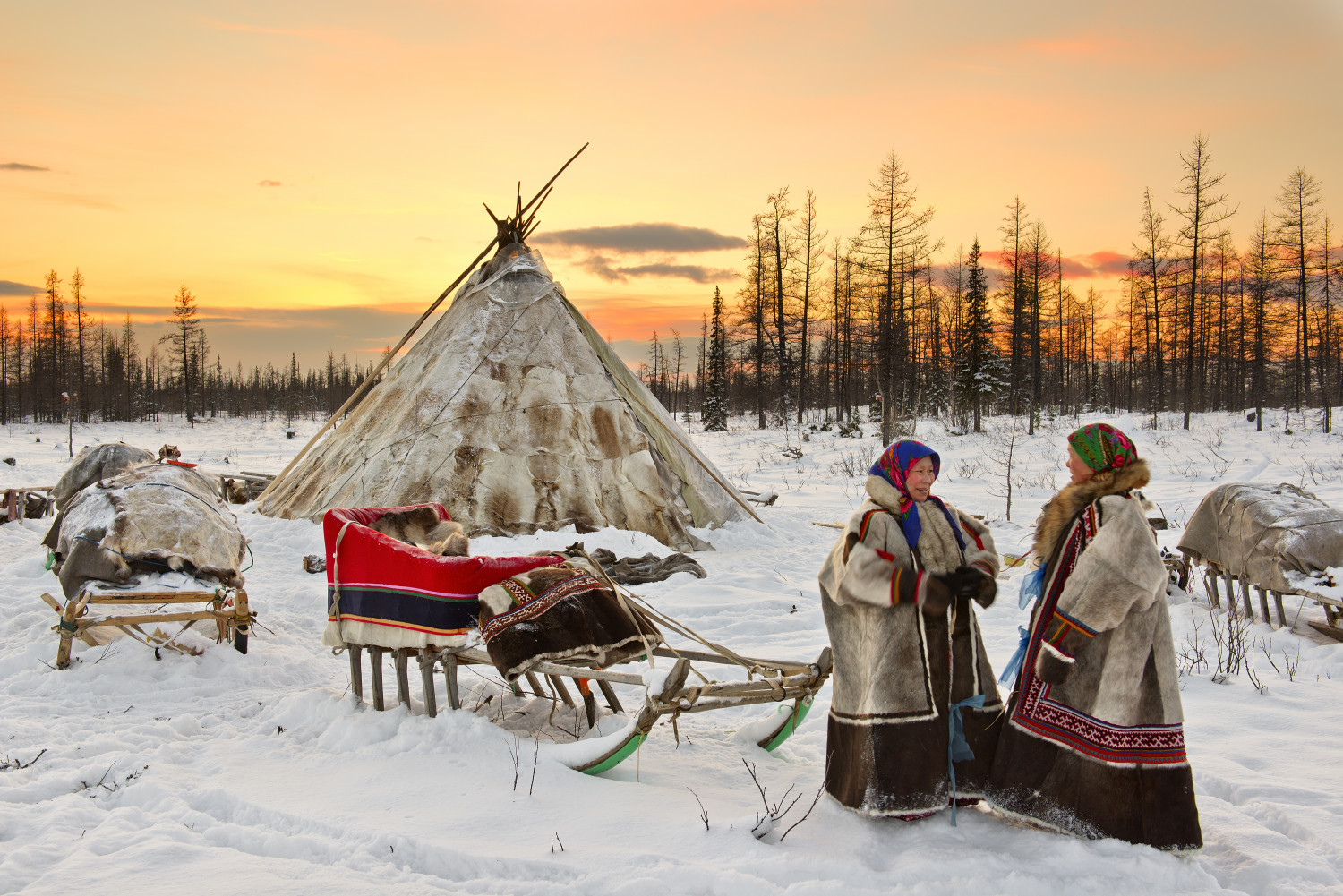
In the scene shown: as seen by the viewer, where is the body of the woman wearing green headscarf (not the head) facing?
to the viewer's left

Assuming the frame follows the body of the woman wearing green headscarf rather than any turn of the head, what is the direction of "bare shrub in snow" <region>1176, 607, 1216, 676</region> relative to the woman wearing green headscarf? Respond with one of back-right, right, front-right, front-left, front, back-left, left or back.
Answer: right

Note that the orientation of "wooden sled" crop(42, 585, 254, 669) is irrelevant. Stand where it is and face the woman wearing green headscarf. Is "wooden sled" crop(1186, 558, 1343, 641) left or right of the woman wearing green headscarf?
left

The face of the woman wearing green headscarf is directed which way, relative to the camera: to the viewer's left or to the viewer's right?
to the viewer's left

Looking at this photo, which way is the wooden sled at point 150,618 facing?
toward the camera

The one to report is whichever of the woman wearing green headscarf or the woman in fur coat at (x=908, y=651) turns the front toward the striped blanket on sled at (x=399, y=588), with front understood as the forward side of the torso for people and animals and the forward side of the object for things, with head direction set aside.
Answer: the woman wearing green headscarf

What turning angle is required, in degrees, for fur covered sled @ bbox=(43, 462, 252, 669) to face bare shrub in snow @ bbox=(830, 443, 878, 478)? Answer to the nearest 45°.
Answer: approximately 135° to its left
